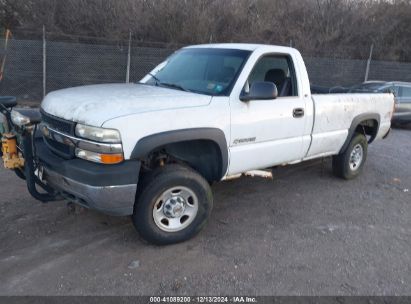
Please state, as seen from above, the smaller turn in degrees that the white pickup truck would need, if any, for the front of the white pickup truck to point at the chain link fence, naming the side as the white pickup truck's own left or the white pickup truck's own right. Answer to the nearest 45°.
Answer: approximately 90° to the white pickup truck's own right

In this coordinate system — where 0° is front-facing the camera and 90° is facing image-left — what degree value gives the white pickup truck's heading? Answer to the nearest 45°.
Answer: approximately 45°
